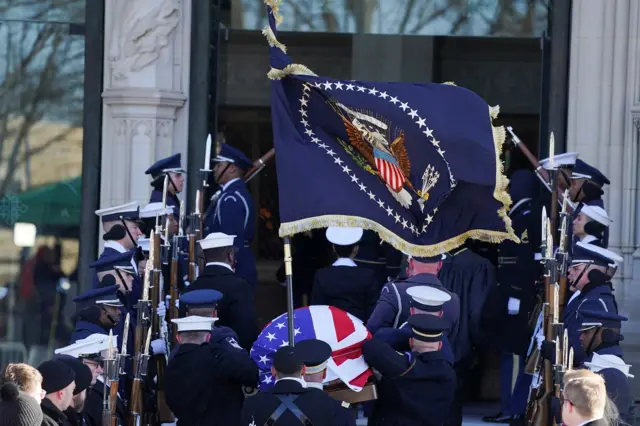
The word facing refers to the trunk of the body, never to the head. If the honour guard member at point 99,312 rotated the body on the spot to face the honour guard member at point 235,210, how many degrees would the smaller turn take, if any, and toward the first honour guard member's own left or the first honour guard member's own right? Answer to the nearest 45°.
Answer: approximately 45° to the first honour guard member's own left

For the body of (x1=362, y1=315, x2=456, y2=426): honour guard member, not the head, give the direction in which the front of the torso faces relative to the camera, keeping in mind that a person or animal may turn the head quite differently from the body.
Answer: away from the camera

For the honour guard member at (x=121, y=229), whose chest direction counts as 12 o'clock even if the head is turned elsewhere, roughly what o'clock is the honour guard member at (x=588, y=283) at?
the honour guard member at (x=588, y=283) is roughly at 1 o'clock from the honour guard member at (x=121, y=229).

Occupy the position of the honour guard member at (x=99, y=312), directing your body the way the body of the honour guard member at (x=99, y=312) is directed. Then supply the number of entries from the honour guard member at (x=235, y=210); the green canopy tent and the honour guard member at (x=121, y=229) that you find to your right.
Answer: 0

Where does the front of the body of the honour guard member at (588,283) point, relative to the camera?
to the viewer's left

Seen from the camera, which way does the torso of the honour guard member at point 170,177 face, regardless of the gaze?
to the viewer's right

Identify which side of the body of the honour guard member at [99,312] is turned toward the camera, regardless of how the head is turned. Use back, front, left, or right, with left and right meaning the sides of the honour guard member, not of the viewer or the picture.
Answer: right

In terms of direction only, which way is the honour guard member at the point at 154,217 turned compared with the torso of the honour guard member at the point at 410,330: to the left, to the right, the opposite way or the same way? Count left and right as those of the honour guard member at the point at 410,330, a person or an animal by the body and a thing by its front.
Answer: to the right

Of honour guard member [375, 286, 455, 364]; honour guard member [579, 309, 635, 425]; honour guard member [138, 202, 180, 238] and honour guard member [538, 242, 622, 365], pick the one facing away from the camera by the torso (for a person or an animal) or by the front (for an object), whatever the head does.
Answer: honour guard member [375, 286, 455, 364]

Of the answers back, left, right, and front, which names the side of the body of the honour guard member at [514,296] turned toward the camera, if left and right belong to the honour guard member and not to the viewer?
left

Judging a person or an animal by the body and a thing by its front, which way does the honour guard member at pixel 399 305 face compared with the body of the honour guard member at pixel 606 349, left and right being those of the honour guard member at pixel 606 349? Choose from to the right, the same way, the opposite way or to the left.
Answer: to the right

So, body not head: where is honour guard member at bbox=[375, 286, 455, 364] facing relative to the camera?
away from the camera
